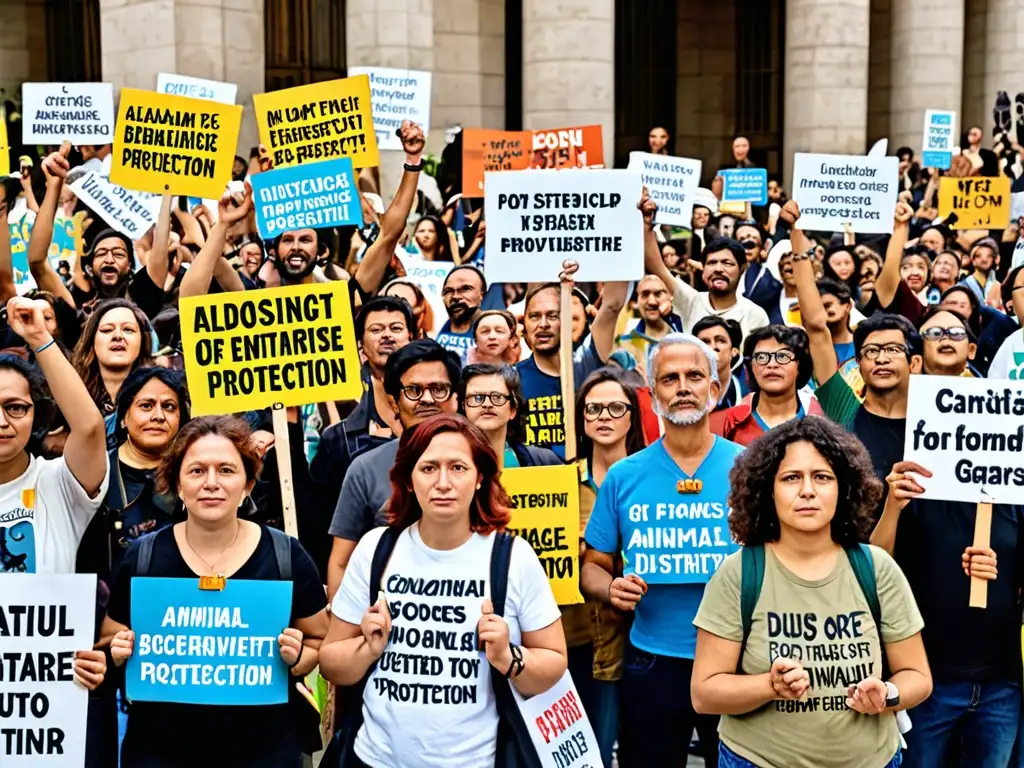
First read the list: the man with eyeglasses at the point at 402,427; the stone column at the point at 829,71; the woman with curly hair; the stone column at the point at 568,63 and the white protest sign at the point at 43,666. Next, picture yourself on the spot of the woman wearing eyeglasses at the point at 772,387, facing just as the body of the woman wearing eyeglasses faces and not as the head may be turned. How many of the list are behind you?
2

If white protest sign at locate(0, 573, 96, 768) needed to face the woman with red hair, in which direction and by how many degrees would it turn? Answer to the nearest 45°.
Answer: approximately 45° to its left

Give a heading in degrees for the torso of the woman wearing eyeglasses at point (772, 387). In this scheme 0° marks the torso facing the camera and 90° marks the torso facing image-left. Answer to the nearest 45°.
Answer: approximately 0°

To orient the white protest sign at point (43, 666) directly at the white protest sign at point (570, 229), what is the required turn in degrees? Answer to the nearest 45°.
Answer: approximately 135° to its left
